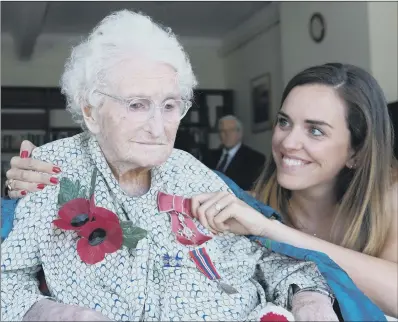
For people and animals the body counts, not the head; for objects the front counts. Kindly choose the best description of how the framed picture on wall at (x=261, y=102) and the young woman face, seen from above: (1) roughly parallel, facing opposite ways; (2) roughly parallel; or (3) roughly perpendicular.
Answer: roughly parallel

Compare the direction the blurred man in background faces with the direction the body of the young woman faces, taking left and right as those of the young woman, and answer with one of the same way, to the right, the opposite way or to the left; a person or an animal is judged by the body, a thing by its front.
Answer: the same way

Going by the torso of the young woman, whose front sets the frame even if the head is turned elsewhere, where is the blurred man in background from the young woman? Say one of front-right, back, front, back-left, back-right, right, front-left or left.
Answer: back-right

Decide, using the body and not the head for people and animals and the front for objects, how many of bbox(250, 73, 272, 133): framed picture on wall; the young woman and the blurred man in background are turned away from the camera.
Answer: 0

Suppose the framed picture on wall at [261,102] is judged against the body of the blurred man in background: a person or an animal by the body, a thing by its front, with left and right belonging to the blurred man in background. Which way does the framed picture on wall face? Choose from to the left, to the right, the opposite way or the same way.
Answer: the same way

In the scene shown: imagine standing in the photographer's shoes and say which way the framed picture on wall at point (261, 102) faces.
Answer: facing the viewer and to the left of the viewer

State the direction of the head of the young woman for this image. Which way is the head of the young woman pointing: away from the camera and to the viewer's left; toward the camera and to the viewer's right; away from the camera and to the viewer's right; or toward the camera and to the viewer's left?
toward the camera and to the viewer's left

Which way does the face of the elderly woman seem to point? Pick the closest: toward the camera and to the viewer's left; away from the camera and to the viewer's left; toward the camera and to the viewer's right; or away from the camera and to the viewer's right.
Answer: toward the camera and to the viewer's right

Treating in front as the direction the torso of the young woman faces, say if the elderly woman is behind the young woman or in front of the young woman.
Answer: in front

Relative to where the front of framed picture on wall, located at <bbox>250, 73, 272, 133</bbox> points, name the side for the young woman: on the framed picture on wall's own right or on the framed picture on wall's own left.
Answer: on the framed picture on wall's own left

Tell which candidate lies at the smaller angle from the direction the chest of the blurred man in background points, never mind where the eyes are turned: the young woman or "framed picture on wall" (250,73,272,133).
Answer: the young woman

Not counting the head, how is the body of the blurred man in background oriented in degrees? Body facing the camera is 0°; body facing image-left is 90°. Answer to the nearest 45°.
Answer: approximately 45°

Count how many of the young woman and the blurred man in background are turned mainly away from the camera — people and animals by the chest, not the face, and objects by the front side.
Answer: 0

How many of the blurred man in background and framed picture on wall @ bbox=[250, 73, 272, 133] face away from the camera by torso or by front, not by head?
0

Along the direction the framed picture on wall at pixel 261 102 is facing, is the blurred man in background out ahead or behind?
ahead
